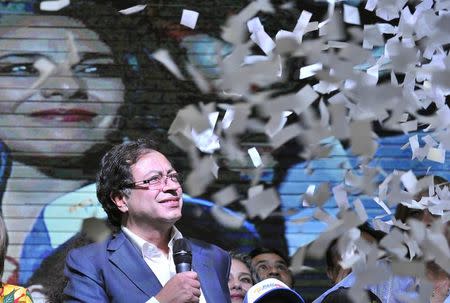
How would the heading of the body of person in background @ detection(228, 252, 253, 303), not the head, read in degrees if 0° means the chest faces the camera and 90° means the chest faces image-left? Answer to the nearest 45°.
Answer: approximately 0°

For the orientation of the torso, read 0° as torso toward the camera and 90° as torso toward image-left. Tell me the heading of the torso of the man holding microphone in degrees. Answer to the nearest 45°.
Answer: approximately 315°

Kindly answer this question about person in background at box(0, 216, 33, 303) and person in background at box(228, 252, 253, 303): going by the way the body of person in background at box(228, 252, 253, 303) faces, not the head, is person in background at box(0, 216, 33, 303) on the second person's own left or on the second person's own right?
on the second person's own right

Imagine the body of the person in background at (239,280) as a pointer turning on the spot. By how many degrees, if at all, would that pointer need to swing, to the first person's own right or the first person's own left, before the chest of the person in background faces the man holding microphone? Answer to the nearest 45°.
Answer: approximately 45° to the first person's own right

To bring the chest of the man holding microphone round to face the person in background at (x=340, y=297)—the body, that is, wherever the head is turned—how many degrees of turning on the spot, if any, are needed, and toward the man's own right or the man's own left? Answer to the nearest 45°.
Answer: approximately 45° to the man's own left
